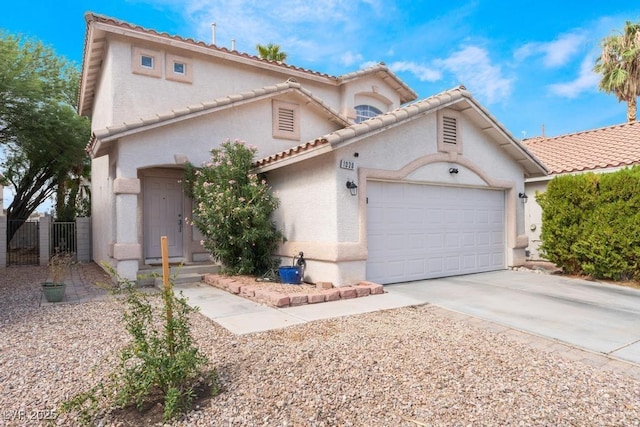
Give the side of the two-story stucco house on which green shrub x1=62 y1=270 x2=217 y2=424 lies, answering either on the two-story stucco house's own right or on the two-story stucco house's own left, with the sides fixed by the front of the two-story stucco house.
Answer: on the two-story stucco house's own right

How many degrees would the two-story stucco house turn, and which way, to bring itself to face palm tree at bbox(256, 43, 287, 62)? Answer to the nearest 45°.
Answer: approximately 135° to its left

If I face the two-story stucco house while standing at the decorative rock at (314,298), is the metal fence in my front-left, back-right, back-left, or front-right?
front-left

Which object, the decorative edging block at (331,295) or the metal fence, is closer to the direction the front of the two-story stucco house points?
the decorative edging block

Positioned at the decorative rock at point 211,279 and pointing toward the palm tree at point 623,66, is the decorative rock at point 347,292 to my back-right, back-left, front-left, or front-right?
front-right

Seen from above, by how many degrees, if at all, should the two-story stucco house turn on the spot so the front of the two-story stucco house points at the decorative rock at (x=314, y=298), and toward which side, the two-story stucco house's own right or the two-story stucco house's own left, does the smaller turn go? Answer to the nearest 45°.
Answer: approximately 45° to the two-story stucco house's own right

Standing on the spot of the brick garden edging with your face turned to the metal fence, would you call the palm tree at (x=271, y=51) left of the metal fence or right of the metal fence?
right

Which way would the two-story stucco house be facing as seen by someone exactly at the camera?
facing the viewer and to the right of the viewer
